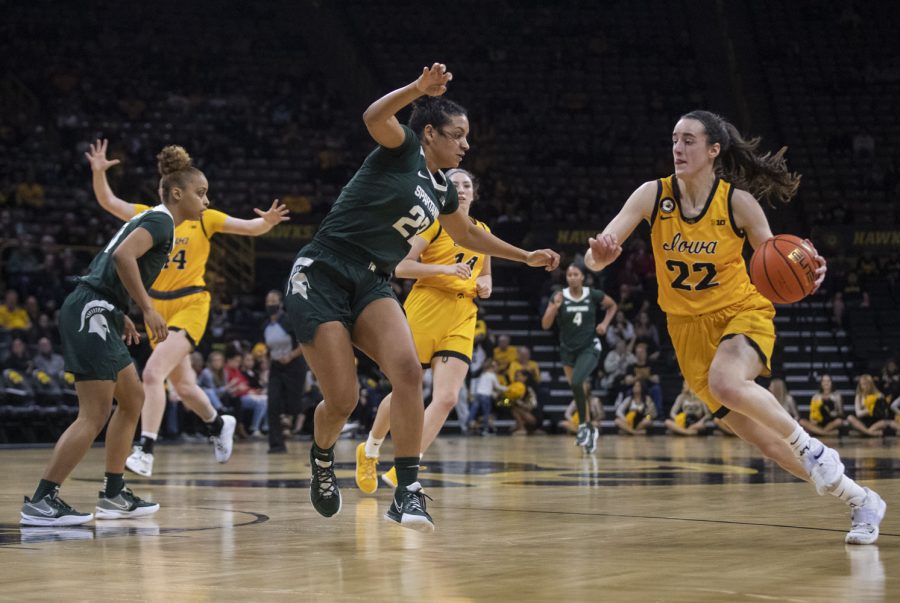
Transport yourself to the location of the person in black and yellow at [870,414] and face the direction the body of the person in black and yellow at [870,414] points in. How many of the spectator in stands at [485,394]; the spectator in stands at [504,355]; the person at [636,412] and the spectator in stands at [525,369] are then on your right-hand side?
4

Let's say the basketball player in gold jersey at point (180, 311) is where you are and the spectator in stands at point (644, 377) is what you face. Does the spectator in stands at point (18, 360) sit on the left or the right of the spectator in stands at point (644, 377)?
left

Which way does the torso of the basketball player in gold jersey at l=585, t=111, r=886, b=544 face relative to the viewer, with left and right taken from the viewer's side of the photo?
facing the viewer and to the left of the viewer

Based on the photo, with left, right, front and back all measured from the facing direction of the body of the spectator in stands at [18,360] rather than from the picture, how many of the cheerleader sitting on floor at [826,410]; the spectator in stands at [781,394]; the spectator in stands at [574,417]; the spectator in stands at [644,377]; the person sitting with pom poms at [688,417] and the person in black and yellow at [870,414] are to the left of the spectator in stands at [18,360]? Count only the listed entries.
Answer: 6

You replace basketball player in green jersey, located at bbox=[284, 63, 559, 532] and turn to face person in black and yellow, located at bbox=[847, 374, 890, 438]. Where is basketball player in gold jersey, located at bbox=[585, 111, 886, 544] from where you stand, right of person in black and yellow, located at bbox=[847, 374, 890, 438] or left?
right

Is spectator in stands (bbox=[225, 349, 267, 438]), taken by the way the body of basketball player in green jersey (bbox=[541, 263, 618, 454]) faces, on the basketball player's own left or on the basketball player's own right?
on the basketball player's own right

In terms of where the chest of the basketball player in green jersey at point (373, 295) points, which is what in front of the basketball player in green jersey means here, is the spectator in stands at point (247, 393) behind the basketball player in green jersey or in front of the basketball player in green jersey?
behind

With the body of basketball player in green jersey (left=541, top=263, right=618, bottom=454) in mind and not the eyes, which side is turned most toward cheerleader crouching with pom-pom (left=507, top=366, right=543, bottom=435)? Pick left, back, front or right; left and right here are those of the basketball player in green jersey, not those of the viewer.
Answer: back

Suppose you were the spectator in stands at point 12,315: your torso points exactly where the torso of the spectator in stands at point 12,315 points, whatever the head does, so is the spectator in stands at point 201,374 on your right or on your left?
on your left

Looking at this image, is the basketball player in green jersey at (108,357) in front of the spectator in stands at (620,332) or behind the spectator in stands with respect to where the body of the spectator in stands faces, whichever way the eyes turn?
in front

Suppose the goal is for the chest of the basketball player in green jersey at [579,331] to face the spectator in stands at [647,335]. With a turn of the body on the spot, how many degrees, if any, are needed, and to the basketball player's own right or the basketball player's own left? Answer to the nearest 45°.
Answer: approximately 180°

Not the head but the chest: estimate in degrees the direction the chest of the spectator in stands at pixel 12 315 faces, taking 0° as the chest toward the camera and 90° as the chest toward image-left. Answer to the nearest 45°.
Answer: approximately 0°

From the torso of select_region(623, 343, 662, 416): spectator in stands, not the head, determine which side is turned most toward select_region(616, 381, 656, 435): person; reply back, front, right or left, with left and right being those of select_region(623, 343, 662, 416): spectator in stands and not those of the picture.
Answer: front
